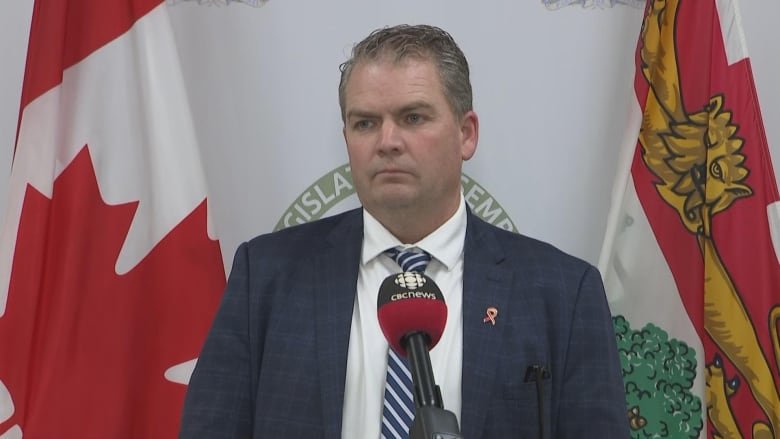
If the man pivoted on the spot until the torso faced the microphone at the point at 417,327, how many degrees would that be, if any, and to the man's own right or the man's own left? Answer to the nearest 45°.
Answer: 0° — they already face it

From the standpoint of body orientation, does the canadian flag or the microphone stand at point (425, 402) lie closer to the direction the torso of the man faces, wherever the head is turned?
the microphone stand

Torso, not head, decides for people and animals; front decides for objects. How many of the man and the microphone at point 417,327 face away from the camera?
1

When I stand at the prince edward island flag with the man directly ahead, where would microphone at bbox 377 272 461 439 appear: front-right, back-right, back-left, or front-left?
front-left

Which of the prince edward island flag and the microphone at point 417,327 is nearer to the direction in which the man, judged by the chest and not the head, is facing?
the microphone

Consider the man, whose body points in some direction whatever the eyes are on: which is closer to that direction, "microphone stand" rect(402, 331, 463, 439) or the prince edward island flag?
the microphone stand

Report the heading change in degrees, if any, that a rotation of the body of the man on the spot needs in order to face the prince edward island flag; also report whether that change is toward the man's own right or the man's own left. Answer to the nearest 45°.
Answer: approximately 135° to the man's own left

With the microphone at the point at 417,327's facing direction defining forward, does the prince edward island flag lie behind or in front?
in front

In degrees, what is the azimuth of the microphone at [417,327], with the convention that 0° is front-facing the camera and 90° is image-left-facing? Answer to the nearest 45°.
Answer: approximately 180°

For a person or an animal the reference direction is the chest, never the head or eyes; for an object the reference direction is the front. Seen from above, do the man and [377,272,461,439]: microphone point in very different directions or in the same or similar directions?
very different directions

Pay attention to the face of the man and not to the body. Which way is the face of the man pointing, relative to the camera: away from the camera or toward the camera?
toward the camera

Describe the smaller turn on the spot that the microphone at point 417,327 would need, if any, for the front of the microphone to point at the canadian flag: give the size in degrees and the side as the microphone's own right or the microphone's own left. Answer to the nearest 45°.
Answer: approximately 45° to the microphone's own left

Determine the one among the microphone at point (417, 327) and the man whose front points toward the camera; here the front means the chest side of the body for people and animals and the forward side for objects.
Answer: the man

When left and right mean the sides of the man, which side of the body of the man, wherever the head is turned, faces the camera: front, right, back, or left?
front

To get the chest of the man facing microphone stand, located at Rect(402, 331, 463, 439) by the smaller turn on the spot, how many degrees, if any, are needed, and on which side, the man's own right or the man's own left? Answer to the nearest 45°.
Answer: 0° — they already face it
